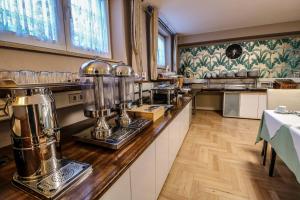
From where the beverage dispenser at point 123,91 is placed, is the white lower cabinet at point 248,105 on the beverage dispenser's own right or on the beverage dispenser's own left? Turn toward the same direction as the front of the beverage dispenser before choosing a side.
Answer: on the beverage dispenser's own left

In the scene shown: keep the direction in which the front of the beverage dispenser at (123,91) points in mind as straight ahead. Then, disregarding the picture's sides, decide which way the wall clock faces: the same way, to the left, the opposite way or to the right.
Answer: to the right

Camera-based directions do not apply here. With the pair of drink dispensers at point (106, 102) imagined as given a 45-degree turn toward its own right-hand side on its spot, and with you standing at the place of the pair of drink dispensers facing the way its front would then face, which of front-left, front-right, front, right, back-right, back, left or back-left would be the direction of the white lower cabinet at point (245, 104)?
back-left

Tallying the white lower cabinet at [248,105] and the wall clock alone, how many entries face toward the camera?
2

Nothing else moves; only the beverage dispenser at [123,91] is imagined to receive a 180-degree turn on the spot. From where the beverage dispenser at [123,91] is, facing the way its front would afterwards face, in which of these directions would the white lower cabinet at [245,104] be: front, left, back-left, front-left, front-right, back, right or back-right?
right

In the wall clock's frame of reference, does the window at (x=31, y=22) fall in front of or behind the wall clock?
in front

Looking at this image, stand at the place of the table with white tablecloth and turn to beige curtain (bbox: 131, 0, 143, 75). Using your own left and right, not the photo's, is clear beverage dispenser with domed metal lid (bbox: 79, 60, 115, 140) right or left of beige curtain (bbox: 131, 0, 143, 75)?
left

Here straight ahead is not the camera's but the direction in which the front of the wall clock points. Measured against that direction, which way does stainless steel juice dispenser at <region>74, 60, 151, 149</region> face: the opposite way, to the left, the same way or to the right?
to the left

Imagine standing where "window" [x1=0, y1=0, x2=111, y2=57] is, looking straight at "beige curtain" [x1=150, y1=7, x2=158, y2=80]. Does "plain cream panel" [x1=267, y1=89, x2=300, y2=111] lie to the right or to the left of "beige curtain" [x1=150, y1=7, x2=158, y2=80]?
right

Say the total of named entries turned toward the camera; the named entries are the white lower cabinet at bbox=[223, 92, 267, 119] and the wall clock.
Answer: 2
